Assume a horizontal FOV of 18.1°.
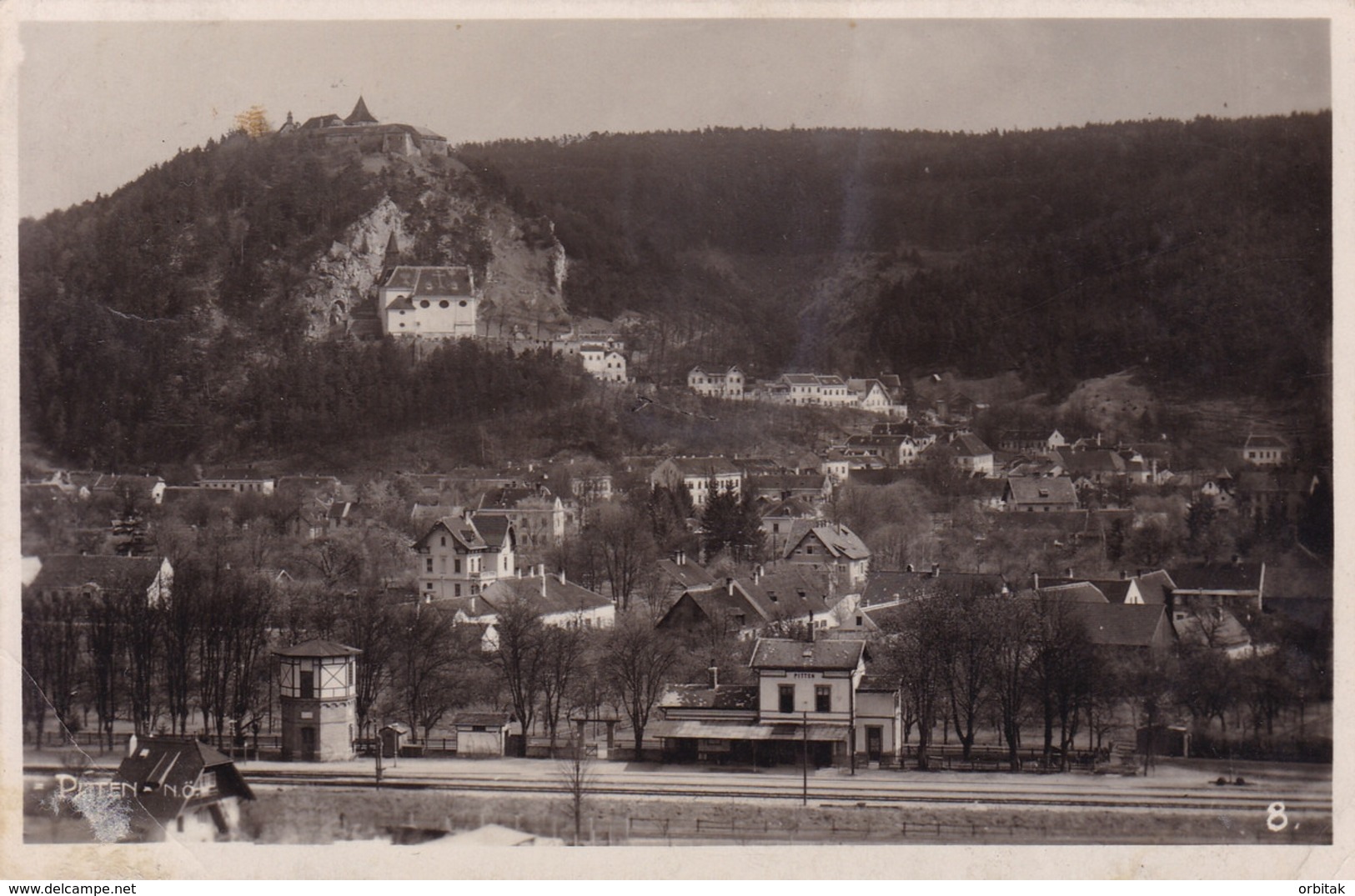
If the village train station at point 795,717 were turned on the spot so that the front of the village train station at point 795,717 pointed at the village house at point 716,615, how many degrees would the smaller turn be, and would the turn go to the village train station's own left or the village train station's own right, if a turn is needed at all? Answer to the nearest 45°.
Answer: approximately 180°

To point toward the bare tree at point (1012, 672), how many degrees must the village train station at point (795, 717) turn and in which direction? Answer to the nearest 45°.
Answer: approximately 135° to its left

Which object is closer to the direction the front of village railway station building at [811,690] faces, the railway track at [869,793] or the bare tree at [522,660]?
the railway track

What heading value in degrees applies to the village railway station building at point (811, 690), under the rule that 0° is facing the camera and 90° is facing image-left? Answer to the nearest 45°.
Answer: approximately 0°

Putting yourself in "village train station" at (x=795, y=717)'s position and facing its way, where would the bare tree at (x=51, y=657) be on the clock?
The bare tree is roughly at 3 o'clock from the village train station.

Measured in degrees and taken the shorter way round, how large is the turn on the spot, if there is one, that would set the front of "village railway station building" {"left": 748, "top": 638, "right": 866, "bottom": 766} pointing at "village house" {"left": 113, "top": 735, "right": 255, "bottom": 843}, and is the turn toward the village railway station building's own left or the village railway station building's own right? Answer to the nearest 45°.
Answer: approximately 45° to the village railway station building's own right

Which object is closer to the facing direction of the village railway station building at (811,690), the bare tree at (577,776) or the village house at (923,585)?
the bare tree
